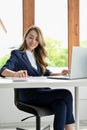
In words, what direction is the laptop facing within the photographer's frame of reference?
facing away from the viewer and to the left of the viewer

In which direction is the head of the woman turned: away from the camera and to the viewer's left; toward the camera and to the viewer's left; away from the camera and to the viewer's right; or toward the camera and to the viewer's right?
toward the camera and to the viewer's left

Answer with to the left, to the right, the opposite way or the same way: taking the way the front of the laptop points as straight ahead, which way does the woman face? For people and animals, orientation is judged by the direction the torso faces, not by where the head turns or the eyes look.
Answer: the opposite way

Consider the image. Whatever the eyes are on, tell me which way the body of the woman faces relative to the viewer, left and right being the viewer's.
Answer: facing the viewer and to the right of the viewer
